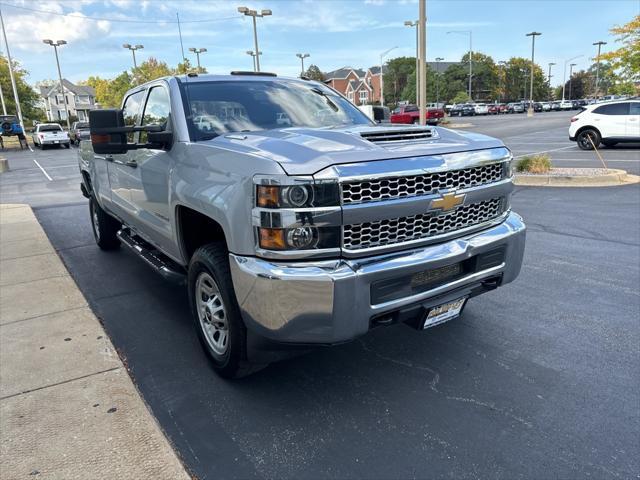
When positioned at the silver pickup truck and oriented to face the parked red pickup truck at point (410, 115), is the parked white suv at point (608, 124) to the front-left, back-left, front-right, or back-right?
front-right

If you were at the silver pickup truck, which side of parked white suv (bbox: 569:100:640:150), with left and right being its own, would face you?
right

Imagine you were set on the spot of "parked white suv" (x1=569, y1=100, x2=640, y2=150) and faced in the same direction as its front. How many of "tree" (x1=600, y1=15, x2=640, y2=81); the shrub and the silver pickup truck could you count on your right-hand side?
2

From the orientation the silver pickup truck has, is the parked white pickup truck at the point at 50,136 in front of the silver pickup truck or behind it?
behind

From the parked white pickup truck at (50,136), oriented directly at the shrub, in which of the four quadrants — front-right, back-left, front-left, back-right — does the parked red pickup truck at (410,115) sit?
front-left

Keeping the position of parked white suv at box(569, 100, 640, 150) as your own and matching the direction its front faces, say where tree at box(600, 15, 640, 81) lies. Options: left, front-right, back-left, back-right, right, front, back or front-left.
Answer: left

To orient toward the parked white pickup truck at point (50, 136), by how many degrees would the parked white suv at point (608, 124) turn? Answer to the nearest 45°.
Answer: approximately 180°

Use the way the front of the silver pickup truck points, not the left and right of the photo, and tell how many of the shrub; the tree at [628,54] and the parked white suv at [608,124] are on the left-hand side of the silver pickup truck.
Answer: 3

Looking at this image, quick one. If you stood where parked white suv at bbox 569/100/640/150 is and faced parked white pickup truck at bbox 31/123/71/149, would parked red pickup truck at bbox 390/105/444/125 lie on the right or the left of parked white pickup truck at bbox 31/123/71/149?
right

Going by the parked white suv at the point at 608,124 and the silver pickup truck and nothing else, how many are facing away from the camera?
0

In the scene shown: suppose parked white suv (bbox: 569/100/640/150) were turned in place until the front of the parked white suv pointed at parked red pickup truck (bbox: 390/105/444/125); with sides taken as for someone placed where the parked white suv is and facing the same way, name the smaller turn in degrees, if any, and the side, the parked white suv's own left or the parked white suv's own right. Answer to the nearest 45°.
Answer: approximately 135° to the parked white suv's own left

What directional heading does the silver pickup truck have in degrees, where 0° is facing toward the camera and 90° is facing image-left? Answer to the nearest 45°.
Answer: approximately 315°

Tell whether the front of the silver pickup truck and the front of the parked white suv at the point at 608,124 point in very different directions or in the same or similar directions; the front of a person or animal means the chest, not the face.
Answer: same or similar directions

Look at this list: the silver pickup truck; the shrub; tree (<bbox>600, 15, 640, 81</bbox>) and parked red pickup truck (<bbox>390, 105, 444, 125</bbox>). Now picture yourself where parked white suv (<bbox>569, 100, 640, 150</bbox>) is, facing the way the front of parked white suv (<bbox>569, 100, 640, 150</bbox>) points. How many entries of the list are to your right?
2
